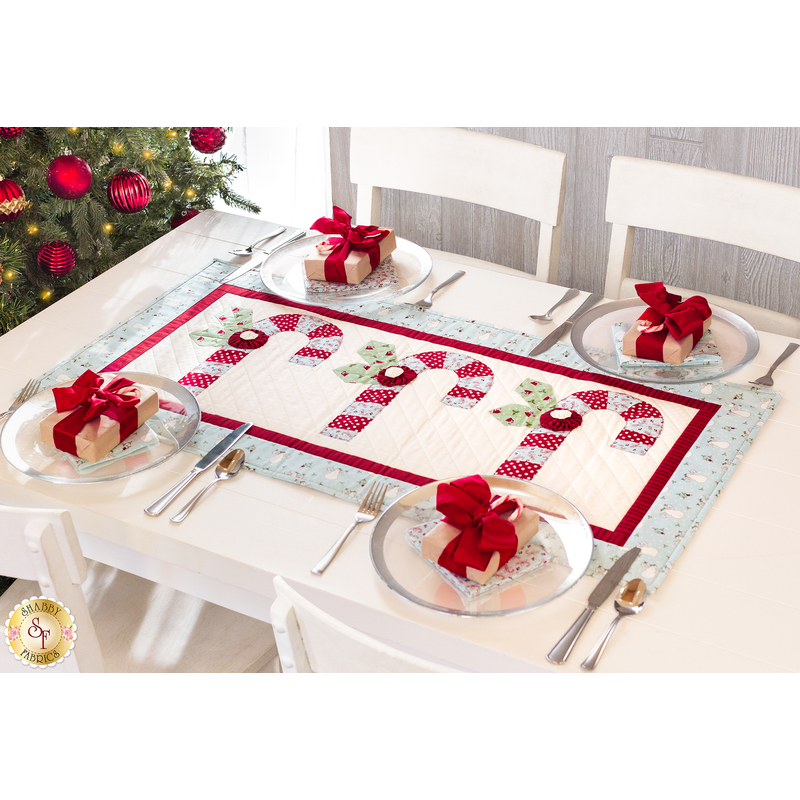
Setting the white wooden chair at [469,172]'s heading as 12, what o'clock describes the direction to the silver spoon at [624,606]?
The silver spoon is roughly at 10 o'clock from the white wooden chair.

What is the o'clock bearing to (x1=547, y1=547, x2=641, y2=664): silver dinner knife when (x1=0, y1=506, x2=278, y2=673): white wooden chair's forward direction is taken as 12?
The silver dinner knife is roughly at 3 o'clock from the white wooden chair.

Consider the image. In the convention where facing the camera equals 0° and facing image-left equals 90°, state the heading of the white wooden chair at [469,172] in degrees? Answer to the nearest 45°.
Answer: approximately 45°

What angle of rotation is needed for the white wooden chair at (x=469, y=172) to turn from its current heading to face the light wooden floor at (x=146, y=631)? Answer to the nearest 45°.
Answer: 0° — it already faces it

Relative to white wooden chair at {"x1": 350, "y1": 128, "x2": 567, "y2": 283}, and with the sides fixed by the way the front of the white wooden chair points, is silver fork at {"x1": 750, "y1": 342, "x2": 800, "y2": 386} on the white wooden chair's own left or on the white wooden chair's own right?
on the white wooden chair's own left

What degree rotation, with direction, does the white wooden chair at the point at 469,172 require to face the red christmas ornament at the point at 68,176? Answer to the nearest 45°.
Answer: approximately 45° to its right

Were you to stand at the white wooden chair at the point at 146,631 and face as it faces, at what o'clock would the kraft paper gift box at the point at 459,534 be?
The kraft paper gift box is roughly at 3 o'clock from the white wooden chair.

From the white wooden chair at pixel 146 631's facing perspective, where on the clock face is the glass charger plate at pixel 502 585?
The glass charger plate is roughly at 3 o'clock from the white wooden chair.

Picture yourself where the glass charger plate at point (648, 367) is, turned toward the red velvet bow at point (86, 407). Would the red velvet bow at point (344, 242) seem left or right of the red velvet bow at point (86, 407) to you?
right

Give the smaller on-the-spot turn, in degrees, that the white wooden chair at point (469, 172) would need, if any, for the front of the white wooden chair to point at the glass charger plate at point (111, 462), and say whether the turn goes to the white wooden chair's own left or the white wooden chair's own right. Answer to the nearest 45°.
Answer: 0° — it already faces it

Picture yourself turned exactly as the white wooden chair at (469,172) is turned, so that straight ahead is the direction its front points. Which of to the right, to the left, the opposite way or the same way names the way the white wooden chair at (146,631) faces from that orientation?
the opposite way

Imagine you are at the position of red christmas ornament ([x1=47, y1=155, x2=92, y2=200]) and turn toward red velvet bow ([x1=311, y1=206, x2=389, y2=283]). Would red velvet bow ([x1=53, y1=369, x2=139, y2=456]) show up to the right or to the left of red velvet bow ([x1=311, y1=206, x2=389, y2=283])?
right
